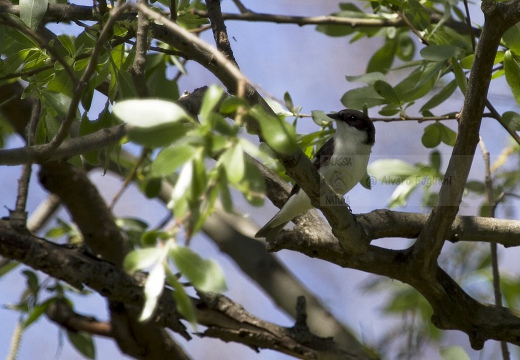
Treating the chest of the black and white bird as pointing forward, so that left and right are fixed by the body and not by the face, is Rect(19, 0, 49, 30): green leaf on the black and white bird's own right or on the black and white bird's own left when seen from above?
on the black and white bird's own right

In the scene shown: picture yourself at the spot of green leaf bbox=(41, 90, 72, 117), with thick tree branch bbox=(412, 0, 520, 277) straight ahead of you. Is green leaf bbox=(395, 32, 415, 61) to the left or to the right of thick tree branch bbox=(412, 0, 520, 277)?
left

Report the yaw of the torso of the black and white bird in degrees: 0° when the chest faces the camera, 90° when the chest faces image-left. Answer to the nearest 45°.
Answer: approximately 315°

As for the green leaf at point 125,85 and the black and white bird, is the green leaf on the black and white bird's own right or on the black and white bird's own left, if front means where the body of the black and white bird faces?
on the black and white bird's own right
